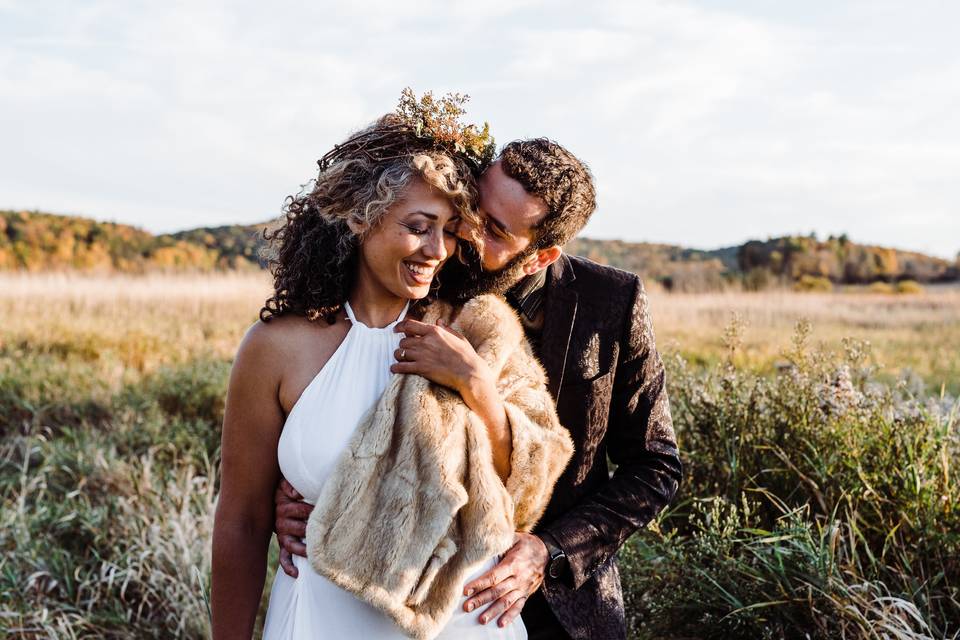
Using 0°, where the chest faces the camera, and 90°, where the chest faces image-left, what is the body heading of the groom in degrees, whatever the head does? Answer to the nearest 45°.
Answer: approximately 45°

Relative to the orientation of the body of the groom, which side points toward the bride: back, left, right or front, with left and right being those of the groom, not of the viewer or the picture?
front

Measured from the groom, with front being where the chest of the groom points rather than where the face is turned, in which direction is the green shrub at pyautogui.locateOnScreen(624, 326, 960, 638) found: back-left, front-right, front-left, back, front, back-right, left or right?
back

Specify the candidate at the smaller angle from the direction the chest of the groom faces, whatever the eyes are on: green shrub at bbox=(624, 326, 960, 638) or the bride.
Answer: the bride

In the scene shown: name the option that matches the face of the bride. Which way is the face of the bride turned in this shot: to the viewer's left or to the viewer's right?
to the viewer's right
